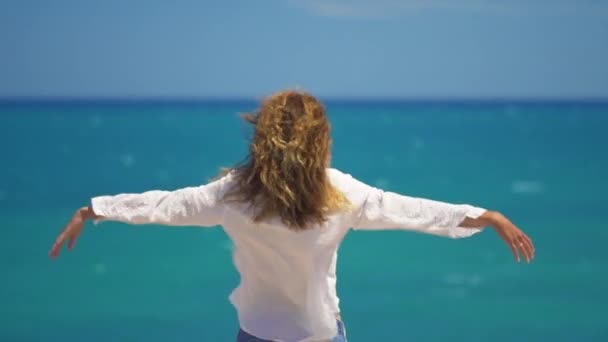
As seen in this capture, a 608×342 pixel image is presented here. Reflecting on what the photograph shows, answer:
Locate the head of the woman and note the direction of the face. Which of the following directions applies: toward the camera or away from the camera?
away from the camera

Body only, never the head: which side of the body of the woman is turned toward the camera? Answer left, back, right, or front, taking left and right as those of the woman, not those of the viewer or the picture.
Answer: back
